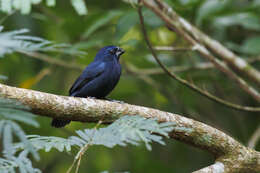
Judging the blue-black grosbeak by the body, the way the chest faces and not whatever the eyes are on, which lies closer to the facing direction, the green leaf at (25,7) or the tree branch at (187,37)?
the tree branch

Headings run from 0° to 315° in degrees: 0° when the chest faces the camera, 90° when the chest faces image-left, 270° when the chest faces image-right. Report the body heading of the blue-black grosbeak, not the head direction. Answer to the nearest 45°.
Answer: approximately 270°

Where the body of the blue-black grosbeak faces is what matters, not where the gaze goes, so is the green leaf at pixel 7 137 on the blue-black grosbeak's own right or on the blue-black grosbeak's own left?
on the blue-black grosbeak's own right

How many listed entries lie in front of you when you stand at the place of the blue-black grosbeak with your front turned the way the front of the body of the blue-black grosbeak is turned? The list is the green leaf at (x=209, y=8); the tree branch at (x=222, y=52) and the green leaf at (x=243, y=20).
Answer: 3

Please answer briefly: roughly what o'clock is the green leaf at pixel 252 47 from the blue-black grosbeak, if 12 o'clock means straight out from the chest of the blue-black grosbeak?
The green leaf is roughly at 10 o'clock from the blue-black grosbeak.

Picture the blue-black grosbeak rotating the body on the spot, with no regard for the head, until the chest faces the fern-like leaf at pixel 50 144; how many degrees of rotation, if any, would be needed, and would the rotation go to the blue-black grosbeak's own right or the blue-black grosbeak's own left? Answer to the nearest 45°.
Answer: approximately 90° to the blue-black grosbeak's own right
